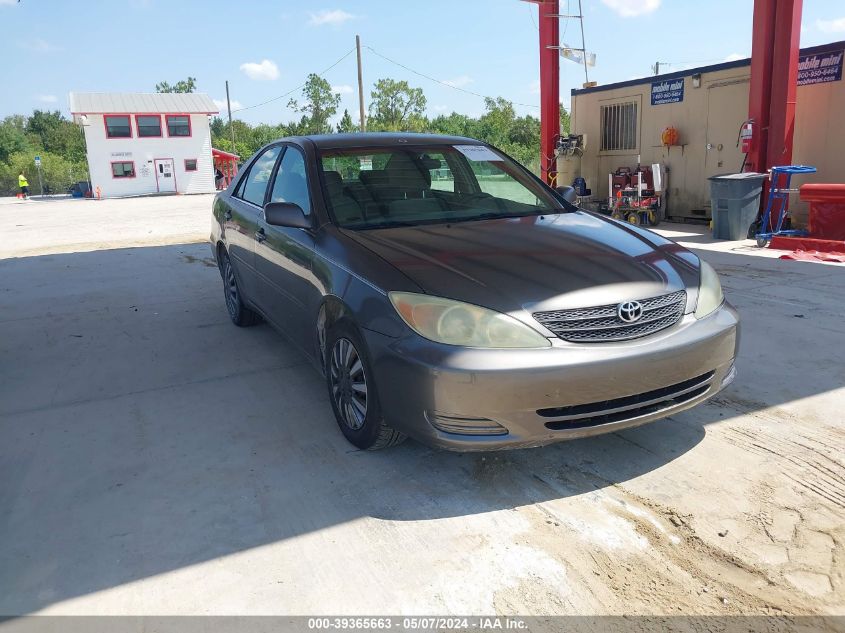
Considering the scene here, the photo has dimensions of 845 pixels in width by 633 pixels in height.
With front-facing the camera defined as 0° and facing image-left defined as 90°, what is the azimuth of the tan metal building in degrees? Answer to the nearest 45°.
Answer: approximately 45°

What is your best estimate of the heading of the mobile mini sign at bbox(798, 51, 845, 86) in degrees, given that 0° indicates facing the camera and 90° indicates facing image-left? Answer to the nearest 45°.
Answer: approximately 45°

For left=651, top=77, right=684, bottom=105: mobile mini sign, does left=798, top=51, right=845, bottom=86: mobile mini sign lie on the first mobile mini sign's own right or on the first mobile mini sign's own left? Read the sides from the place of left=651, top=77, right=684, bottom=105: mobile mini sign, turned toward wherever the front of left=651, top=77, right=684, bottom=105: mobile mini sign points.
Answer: on the first mobile mini sign's own left

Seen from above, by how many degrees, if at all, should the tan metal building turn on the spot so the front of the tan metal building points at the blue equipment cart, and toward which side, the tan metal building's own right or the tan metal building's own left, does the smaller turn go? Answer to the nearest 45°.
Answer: approximately 90° to the tan metal building's own left

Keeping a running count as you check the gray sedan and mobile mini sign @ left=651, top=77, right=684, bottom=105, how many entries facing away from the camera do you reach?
0

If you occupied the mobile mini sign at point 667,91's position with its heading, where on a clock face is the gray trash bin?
The gray trash bin is roughly at 10 o'clock from the mobile mini sign.

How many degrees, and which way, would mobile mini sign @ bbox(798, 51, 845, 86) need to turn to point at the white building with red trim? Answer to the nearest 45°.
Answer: approximately 90° to its right

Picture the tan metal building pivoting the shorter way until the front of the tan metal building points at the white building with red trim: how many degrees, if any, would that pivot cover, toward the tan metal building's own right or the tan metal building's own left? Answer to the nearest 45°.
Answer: approximately 90° to the tan metal building's own right

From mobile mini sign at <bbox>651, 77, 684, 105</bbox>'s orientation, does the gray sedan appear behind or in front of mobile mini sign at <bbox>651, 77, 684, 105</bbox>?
in front
